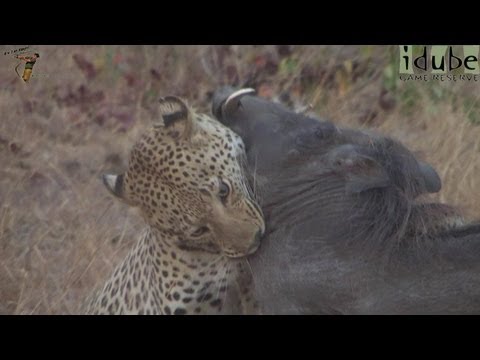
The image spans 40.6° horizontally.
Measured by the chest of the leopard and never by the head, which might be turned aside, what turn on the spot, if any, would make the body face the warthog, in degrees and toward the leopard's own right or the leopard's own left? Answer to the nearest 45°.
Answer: approximately 45° to the leopard's own left

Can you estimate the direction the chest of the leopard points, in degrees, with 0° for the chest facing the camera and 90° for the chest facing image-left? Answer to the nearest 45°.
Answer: approximately 315°

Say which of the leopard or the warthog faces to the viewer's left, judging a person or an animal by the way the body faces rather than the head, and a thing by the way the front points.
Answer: the warthog

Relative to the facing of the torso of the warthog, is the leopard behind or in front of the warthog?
in front

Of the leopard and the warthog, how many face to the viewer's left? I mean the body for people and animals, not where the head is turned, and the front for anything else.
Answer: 1

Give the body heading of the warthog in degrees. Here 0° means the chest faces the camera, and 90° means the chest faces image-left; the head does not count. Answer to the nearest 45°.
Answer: approximately 90°
